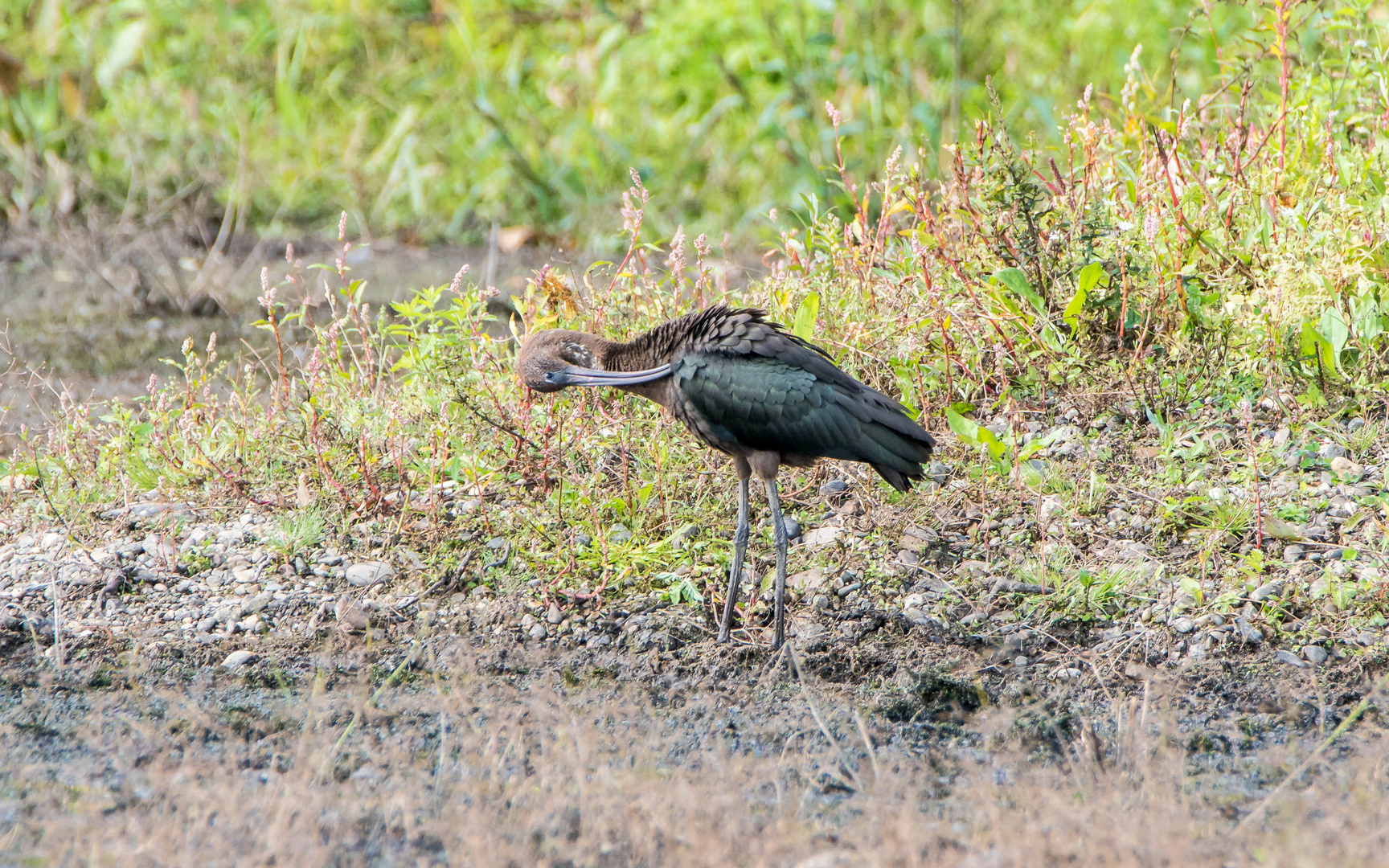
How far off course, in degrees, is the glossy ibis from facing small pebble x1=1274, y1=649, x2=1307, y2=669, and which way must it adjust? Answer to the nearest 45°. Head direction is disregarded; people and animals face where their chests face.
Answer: approximately 180°

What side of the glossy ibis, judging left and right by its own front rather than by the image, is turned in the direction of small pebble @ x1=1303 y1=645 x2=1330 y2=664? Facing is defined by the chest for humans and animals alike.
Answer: back

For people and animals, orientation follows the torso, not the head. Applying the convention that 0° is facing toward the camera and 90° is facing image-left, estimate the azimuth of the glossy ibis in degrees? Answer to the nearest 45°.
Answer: approximately 90°
